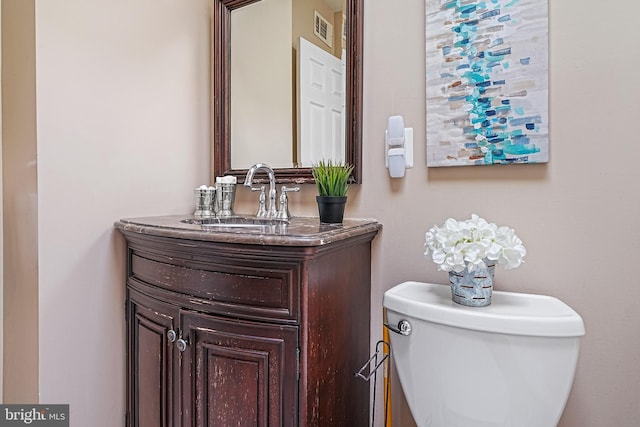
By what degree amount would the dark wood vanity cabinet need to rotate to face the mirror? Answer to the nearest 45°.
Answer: approximately 135° to its right

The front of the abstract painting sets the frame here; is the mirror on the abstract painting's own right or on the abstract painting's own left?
on the abstract painting's own right

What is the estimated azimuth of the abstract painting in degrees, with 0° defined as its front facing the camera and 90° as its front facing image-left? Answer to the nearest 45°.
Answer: approximately 0°
